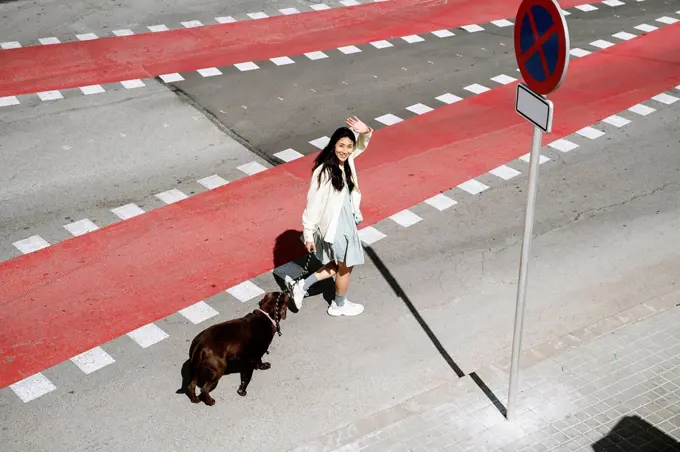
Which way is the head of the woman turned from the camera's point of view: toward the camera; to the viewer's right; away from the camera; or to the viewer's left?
toward the camera

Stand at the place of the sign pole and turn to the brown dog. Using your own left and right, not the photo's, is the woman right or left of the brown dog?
right

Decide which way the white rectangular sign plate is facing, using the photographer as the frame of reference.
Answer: facing the viewer and to the left of the viewer

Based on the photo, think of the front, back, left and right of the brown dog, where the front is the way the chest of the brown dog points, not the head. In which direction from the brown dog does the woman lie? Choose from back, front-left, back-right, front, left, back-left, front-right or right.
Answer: front

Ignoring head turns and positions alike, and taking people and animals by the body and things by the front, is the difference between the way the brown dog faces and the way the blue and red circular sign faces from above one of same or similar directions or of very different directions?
very different directions

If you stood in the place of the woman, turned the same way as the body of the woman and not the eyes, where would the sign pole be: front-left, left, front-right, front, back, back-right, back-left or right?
front

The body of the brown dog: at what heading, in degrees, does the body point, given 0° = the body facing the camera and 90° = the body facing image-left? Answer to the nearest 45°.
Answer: approximately 225°

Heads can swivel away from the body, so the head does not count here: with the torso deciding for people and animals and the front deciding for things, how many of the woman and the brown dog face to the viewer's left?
0

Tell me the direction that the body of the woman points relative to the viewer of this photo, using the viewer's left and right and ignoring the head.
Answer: facing the viewer and to the right of the viewer

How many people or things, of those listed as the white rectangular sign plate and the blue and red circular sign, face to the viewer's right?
0

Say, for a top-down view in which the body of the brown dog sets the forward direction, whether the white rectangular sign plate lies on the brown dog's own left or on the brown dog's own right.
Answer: on the brown dog's own right

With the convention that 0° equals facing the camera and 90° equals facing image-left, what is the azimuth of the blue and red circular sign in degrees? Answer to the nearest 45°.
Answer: approximately 45°
